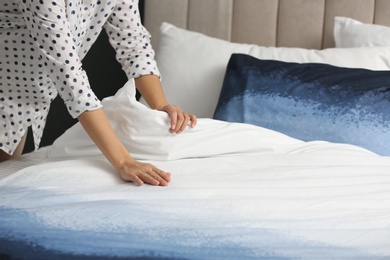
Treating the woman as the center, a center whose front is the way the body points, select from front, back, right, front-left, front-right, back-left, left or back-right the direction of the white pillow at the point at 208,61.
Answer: left

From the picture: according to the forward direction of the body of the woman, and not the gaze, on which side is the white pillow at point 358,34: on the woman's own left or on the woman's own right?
on the woman's own left

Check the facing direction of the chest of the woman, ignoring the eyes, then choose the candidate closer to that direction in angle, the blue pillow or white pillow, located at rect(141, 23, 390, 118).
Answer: the blue pillow

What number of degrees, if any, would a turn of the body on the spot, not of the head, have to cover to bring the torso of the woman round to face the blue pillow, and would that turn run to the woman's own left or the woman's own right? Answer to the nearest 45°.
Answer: approximately 45° to the woman's own left

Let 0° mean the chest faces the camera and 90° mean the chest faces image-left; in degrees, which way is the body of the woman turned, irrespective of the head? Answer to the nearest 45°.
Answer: approximately 315°
